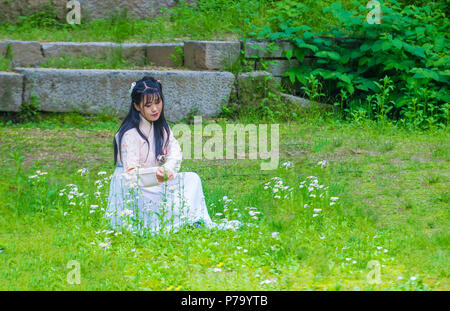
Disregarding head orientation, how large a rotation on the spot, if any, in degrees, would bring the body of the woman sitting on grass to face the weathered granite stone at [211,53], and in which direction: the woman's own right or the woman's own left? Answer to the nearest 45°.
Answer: approximately 135° to the woman's own left

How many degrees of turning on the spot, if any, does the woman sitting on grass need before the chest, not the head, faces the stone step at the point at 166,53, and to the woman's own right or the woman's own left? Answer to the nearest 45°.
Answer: approximately 135° to the woman's own left

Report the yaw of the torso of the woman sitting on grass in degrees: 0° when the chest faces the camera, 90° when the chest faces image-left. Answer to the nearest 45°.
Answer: approximately 315°

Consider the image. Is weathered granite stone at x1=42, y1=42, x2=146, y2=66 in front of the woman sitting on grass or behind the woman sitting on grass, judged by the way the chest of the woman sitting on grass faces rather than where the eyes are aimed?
behind

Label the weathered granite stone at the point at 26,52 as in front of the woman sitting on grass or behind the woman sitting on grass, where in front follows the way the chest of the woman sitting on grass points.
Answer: behind

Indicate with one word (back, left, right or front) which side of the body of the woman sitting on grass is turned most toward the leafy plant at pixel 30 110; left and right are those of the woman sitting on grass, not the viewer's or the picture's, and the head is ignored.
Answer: back

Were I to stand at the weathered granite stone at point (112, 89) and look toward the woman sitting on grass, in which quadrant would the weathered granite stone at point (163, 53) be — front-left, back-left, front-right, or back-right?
back-left
